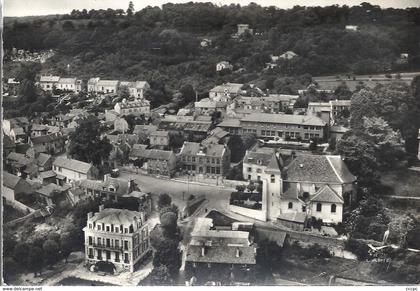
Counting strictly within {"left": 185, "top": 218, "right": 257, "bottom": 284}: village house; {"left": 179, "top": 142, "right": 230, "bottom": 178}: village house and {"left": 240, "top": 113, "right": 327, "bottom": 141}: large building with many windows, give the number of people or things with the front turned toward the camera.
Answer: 3

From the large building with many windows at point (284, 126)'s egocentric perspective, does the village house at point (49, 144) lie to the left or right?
on its right

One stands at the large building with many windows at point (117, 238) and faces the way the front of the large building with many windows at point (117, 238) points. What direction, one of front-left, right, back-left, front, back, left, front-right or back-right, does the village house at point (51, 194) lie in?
right

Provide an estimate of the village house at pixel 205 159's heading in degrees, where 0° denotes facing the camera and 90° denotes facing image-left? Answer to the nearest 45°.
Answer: approximately 0°

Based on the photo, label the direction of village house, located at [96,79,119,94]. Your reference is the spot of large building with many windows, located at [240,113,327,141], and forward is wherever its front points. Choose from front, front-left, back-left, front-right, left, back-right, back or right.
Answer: right

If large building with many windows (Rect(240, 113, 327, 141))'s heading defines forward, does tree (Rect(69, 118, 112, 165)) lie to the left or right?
on its right

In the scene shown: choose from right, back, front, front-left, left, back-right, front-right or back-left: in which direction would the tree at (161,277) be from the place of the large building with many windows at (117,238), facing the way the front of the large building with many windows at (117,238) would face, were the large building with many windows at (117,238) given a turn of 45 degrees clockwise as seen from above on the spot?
back-left

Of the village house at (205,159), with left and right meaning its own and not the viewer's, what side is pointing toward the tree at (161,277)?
front

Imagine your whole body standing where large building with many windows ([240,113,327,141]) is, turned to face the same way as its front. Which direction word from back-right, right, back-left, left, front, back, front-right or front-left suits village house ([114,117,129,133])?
right

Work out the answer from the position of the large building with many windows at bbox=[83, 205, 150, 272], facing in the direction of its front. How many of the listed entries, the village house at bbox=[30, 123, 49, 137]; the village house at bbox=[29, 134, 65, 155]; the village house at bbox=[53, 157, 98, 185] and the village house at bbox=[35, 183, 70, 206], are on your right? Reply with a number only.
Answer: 4

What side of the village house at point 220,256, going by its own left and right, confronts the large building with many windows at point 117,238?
right

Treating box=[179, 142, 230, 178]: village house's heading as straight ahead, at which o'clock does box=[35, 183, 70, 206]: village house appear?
box=[35, 183, 70, 206]: village house is roughly at 3 o'clock from box=[179, 142, 230, 178]: village house.

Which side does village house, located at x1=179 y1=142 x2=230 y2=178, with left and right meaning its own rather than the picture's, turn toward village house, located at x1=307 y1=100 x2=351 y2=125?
left
